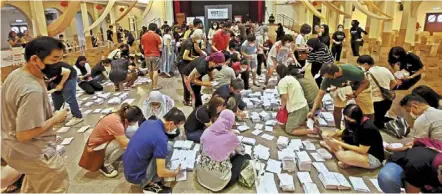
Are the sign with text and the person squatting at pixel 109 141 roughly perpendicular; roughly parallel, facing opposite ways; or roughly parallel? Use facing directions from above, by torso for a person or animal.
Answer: roughly perpendicular

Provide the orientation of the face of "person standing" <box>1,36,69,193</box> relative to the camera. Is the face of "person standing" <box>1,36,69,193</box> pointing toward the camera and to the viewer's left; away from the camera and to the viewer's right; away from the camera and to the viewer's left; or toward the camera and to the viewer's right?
toward the camera and to the viewer's right

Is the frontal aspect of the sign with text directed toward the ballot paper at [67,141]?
yes

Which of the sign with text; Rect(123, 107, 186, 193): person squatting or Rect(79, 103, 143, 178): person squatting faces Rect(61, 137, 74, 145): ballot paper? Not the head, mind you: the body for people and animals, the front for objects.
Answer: the sign with text

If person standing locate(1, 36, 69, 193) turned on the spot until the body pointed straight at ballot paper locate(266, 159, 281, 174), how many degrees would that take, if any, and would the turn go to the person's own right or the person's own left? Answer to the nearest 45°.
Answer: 0° — they already face it

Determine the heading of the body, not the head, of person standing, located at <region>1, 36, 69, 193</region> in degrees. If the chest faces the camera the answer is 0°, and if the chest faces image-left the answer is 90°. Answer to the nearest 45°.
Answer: approximately 270°

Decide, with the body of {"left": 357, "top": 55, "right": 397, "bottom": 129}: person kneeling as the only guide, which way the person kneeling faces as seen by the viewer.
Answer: to the viewer's left

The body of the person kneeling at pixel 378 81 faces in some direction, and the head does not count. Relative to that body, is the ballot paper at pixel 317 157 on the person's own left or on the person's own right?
on the person's own left

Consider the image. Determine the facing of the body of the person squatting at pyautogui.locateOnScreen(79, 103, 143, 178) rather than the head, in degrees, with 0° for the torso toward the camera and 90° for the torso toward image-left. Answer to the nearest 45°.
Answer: approximately 270°

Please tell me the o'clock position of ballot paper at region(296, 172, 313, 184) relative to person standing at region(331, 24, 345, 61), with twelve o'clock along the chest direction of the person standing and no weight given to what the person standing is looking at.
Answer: The ballot paper is roughly at 12 o'clock from the person standing.
